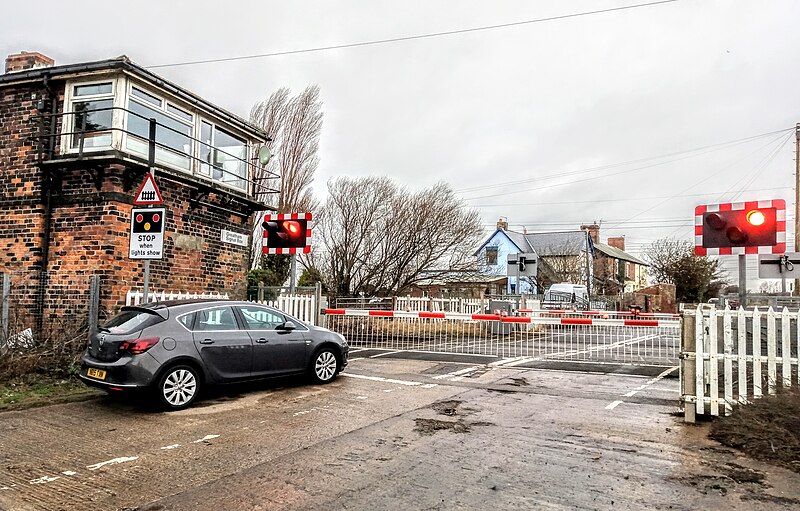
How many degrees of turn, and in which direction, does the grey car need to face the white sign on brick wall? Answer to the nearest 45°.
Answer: approximately 45° to its left

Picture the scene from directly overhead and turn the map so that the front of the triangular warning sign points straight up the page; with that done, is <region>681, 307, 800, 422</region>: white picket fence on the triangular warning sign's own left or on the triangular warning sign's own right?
on the triangular warning sign's own left

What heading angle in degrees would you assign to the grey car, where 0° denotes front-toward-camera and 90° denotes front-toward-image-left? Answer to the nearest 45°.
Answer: approximately 225°

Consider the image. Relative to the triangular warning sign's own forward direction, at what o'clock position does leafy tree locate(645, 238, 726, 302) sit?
The leafy tree is roughly at 8 o'clock from the triangular warning sign.

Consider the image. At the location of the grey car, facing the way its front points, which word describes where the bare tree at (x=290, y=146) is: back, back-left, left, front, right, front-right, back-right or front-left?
front-left

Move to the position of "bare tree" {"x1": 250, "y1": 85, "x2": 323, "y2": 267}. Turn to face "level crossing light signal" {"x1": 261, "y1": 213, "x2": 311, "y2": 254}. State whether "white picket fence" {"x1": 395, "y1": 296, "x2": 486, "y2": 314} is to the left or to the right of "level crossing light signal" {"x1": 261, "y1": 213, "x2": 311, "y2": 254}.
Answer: left

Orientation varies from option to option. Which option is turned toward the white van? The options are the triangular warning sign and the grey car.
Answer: the grey car

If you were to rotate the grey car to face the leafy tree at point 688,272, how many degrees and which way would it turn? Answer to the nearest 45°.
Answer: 0° — it already faces it

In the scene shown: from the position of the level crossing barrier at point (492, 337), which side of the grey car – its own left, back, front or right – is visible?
front

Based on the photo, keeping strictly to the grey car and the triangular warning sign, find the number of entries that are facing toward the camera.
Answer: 1

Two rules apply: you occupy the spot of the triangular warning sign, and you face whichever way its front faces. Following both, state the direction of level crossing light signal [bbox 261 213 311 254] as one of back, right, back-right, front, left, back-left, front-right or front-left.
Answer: back-left

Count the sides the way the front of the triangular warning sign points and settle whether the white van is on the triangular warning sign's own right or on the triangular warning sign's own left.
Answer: on the triangular warning sign's own left

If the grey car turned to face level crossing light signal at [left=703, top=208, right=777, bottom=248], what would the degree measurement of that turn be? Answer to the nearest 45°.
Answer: approximately 45° to its right
